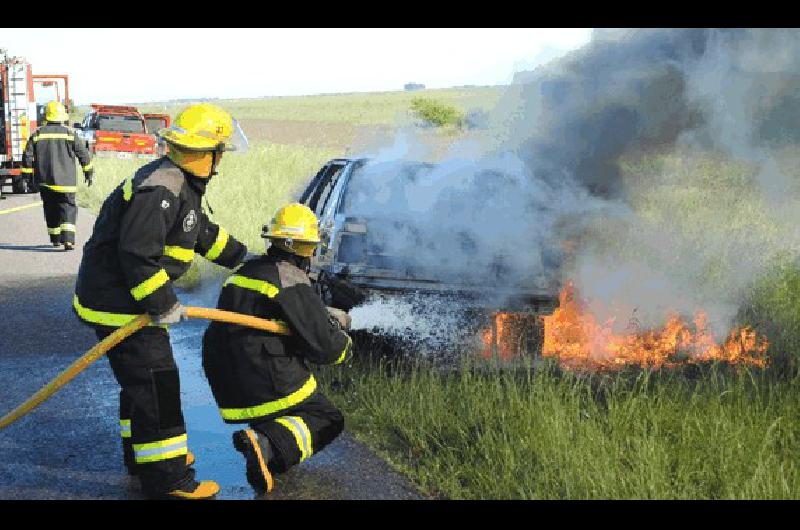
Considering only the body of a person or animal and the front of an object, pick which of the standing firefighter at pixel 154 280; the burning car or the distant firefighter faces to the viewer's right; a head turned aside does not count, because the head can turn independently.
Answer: the standing firefighter

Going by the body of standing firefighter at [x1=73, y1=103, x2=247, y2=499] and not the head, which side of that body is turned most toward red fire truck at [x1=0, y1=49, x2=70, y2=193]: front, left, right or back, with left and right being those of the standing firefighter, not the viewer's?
left

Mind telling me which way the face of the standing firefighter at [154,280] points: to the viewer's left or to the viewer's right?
to the viewer's right

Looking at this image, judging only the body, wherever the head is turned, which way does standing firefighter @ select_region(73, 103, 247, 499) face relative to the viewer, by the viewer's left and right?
facing to the right of the viewer

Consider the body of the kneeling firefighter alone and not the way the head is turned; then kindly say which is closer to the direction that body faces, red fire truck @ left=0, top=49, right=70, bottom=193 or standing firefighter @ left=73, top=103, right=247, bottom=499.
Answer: the red fire truck

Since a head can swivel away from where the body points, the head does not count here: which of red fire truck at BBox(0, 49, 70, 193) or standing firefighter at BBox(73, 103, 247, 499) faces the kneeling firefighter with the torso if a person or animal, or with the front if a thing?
the standing firefighter
